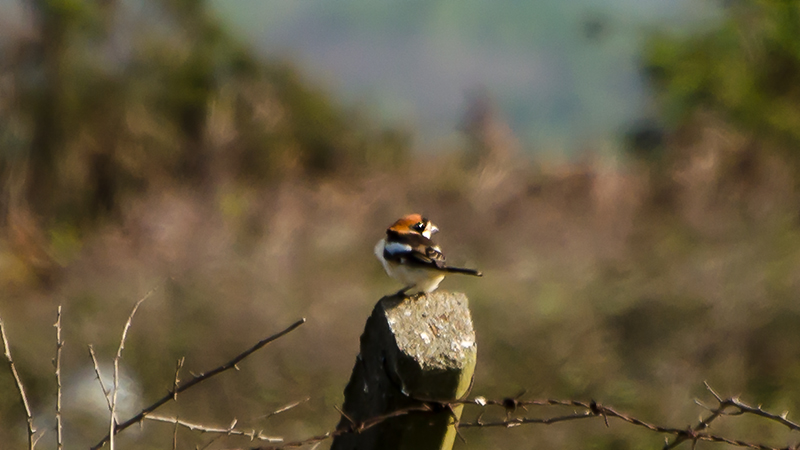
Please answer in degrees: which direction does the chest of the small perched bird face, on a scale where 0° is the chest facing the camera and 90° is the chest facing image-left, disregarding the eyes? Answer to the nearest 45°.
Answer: approximately 90°
